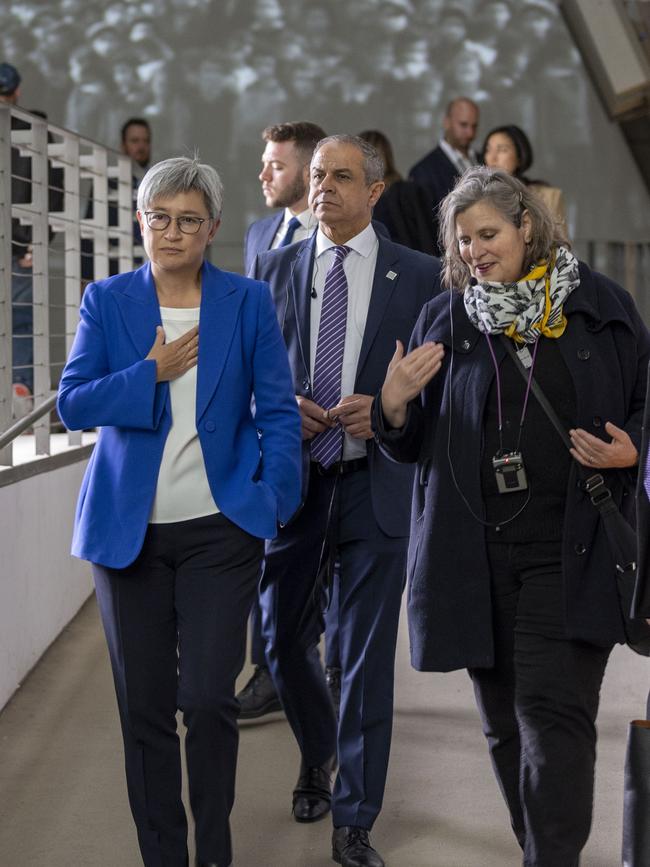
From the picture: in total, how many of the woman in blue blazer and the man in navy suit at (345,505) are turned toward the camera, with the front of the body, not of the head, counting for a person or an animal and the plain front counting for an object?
2

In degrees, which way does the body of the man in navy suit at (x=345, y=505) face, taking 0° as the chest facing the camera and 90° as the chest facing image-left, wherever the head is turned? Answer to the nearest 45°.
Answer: approximately 0°

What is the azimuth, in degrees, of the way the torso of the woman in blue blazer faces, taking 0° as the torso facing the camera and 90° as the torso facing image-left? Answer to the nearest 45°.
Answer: approximately 0°

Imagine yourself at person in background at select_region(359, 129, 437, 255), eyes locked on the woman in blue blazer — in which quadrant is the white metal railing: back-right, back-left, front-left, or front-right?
front-right

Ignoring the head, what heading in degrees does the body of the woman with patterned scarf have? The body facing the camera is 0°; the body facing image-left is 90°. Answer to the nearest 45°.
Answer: approximately 45°
